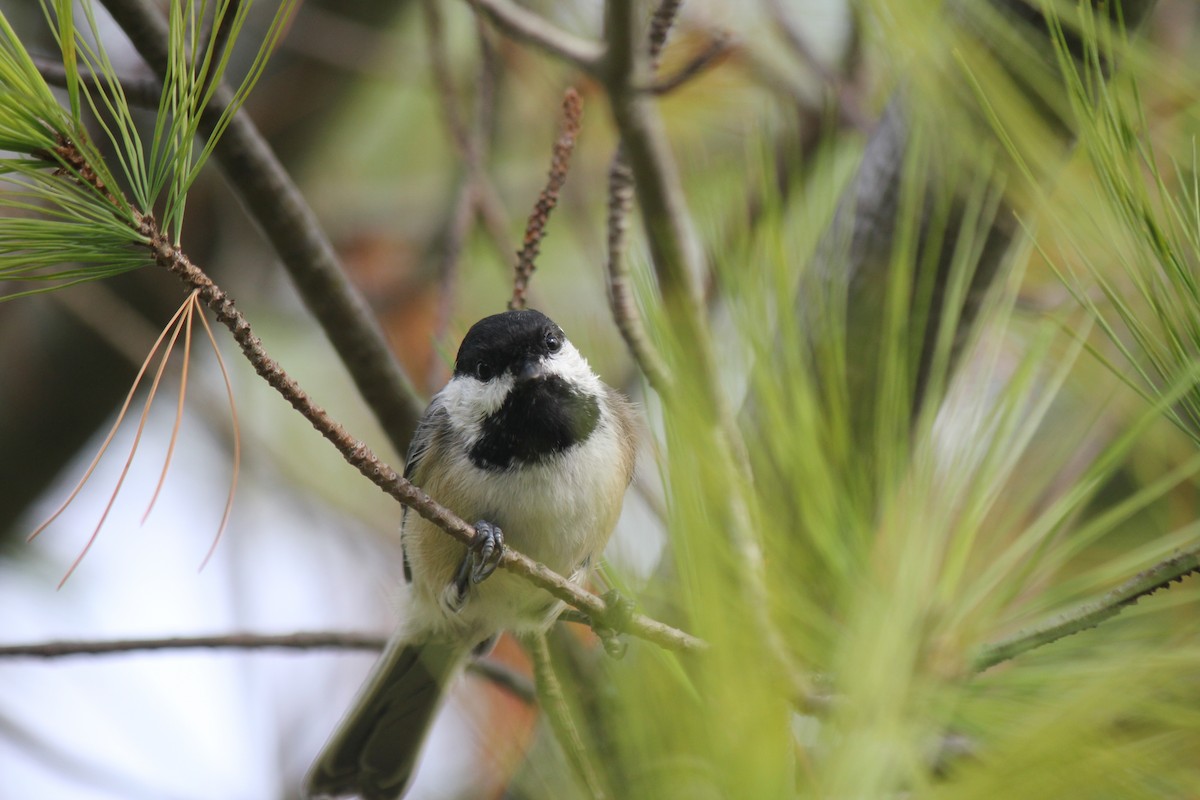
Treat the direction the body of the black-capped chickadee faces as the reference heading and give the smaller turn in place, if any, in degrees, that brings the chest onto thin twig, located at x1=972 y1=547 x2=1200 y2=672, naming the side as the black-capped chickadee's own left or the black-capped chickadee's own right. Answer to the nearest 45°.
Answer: approximately 45° to the black-capped chickadee's own left

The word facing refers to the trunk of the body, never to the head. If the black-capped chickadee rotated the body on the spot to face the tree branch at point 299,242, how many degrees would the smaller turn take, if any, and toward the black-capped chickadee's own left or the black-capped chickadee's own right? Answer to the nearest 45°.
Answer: approximately 90° to the black-capped chickadee's own right

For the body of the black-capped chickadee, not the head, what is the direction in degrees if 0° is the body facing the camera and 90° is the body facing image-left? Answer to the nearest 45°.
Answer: approximately 0°
